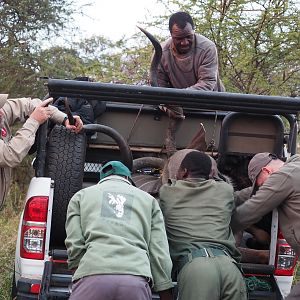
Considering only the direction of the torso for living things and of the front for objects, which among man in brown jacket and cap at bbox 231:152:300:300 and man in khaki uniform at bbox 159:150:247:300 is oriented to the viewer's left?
man in brown jacket and cap at bbox 231:152:300:300

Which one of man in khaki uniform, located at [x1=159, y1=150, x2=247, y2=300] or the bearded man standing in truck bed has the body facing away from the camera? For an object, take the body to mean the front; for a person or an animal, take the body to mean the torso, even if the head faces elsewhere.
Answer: the man in khaki uniform

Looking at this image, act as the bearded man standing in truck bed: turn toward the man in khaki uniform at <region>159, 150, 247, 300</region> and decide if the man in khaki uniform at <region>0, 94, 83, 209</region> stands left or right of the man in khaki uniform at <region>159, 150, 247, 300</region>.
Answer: right

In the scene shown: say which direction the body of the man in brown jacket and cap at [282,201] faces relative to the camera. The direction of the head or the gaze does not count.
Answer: to the viewer's left

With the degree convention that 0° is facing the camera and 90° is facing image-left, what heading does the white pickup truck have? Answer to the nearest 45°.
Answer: approximately 180°

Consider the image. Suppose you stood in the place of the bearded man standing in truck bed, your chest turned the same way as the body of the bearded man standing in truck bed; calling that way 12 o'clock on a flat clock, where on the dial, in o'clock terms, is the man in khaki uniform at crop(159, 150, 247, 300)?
The man in khaki uniform is roughly at 12 o'clock from the bearded man standing in truck bed.

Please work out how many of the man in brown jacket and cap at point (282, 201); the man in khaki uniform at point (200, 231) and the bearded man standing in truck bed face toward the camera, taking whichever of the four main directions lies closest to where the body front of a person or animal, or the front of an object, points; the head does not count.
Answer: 1

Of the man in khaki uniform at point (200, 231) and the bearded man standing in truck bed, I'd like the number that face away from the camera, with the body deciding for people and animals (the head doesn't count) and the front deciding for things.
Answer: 1

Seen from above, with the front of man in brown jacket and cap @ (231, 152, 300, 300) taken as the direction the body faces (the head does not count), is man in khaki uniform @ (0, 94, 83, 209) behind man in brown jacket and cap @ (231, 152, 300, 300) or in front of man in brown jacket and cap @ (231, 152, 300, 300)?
in front

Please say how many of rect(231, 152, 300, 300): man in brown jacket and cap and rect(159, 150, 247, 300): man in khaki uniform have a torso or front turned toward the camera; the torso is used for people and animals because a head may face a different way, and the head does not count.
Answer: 0

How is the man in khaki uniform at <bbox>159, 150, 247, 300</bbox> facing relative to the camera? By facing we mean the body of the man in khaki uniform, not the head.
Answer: away from the camera

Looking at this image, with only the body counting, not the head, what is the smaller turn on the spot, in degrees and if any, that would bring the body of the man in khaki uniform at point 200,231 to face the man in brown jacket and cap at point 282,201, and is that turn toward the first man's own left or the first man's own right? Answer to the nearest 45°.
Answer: approximately 90° to the first man's own right

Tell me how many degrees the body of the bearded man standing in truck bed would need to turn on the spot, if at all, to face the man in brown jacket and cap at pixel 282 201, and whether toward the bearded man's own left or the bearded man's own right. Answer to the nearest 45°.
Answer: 0° — they already face them
